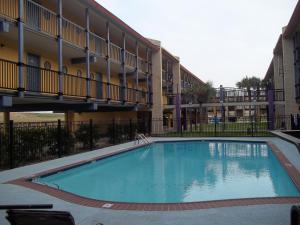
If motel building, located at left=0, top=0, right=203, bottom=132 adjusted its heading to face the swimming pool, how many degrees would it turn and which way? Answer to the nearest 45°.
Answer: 0° — it already faces it

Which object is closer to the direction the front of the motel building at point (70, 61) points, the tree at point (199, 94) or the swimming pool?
the swimming pool

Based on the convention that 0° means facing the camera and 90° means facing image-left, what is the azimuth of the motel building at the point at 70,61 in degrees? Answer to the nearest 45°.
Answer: approximately 315°

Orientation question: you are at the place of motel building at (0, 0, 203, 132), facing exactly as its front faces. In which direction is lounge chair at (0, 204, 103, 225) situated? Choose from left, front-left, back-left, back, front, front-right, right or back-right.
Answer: front-right

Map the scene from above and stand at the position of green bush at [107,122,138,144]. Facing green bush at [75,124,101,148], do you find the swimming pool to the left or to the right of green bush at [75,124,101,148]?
left

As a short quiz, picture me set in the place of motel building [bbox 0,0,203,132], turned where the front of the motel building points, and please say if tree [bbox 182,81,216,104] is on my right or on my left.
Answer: on my left
